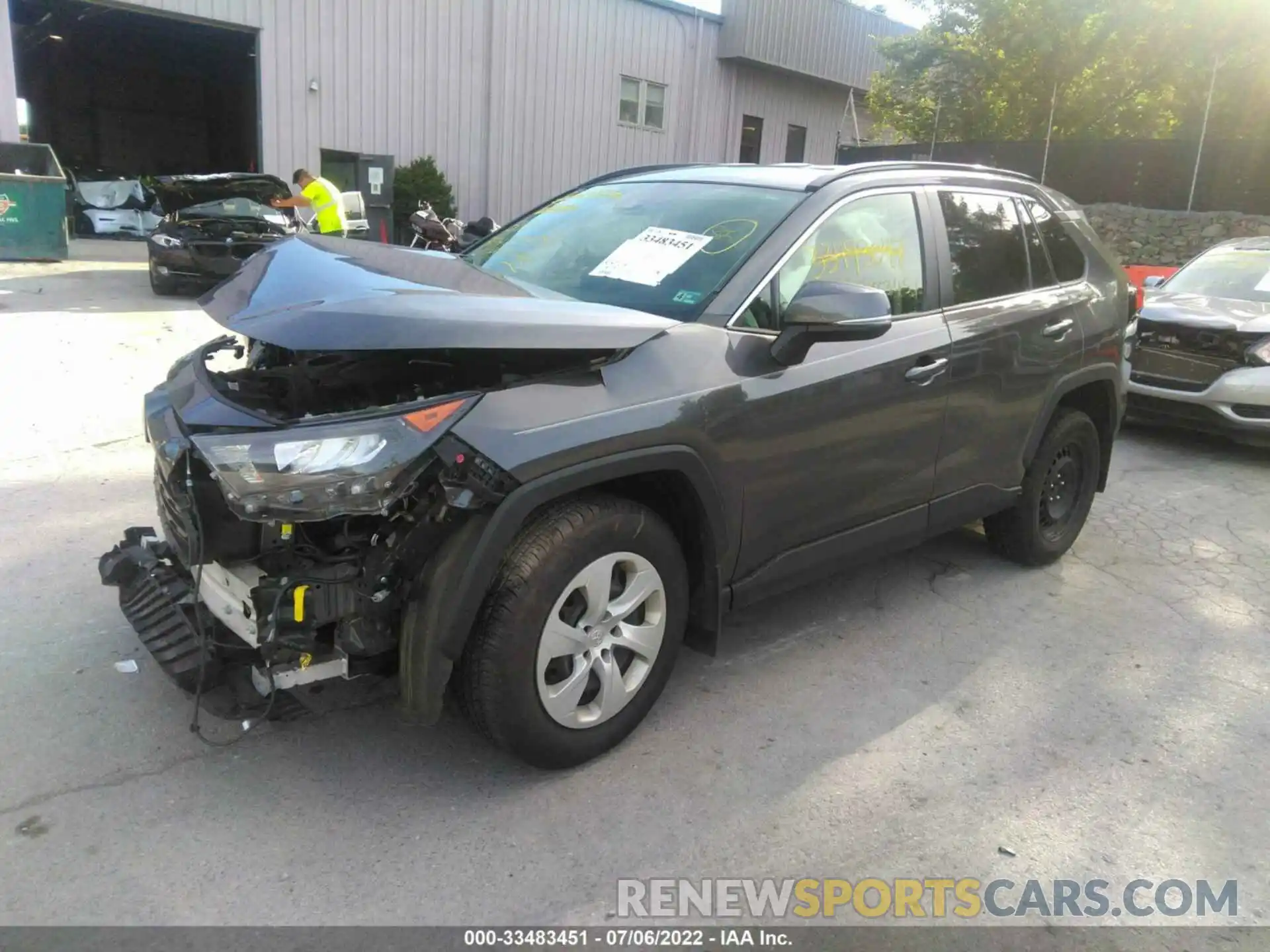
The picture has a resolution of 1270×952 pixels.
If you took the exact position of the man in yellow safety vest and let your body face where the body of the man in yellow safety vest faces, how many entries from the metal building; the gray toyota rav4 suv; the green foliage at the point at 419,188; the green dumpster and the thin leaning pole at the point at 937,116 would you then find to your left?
1

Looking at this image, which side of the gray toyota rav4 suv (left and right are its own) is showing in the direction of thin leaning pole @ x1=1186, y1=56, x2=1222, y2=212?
back

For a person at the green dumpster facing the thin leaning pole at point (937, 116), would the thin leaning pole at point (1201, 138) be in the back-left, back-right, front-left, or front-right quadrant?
front-right

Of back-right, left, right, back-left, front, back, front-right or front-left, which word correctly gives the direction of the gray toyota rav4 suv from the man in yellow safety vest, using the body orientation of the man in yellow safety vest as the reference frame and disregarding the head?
left

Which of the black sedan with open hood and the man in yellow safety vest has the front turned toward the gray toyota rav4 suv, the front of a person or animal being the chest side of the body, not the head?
the black sedan with open hood

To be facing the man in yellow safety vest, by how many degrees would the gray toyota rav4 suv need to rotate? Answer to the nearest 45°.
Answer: approximately 135° to its right

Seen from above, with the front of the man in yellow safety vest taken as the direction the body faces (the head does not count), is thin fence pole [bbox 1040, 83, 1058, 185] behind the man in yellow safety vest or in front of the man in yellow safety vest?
behind

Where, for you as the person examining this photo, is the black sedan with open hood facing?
facing the viewer

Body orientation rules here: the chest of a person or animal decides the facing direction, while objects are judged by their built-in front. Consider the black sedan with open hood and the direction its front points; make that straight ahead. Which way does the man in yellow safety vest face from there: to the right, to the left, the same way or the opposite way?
to the right

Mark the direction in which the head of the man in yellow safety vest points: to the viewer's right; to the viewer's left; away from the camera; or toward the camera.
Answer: to the viewer's left

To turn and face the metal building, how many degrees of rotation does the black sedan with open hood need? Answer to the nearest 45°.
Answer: approximately 135° to its left

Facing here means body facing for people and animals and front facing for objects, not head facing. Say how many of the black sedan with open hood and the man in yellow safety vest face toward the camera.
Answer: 1

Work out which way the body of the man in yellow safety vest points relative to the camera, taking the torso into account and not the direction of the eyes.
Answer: to the viewer's left

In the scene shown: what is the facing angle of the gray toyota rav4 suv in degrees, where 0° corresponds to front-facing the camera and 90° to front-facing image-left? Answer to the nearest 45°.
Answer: approximately 45°

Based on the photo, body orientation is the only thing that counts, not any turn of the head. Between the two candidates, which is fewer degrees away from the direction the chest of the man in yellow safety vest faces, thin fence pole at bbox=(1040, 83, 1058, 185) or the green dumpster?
the green dumpster

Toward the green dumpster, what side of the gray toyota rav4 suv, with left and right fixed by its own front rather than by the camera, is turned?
right
